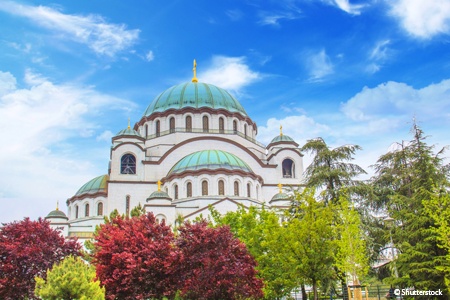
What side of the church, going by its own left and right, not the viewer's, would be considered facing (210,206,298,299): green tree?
front

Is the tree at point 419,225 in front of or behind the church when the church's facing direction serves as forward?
in front

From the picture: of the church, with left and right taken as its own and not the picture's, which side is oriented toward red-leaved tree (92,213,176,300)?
front

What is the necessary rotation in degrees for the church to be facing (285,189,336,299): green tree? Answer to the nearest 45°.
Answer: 0° — it already faces it

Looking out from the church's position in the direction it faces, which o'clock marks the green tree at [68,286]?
The green tree is roughly at 12 o'clock from the church.

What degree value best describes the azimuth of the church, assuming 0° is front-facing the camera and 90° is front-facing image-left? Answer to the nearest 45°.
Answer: approximately 0°

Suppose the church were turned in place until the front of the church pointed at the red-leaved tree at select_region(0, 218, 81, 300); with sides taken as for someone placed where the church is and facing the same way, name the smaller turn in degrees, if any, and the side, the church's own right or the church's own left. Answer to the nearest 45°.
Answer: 0° — it already faces it
